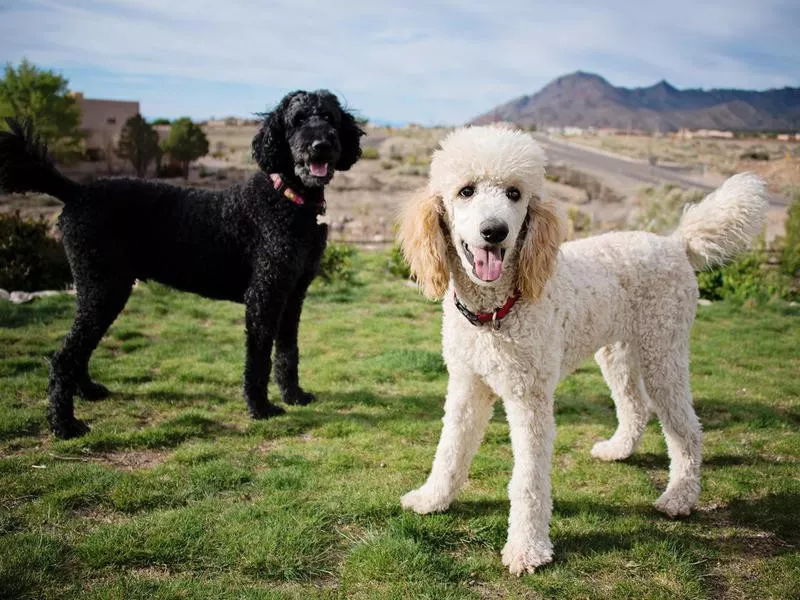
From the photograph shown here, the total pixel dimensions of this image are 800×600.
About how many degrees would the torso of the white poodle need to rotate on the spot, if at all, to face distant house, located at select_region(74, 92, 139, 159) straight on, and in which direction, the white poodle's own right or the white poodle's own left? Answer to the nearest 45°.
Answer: approximately 90° to the white poodle's own right

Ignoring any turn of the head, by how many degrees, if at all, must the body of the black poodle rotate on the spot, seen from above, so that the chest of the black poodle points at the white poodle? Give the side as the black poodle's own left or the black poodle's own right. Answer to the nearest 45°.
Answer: approximately 45° to the black poodle's own right

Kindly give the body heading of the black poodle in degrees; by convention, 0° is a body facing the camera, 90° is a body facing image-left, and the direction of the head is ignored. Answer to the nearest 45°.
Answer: approximately 270°

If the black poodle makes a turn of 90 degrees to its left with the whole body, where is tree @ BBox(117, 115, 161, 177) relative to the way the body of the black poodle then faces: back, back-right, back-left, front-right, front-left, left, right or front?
front

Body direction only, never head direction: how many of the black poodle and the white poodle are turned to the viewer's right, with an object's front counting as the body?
1

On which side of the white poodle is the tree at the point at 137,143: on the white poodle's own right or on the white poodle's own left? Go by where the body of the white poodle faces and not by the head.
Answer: on the white poodle's own right

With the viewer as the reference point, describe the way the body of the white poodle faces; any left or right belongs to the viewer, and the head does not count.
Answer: facing the viewer and to the left of the viewer

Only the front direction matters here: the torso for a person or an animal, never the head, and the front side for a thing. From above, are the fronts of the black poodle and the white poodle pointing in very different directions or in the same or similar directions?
very different directions

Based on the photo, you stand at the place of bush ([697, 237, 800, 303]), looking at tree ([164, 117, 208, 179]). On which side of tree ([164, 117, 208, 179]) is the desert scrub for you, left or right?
right
